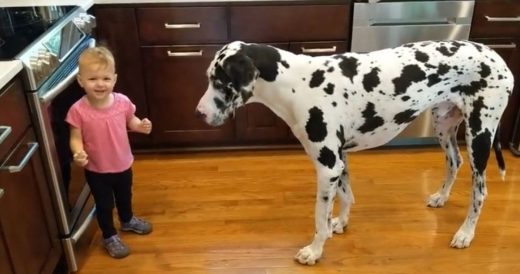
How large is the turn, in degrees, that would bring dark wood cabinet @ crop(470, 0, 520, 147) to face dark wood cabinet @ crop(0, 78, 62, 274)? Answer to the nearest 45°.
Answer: approximately 45° to its right

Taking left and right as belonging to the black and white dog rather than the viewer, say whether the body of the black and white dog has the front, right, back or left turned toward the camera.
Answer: left

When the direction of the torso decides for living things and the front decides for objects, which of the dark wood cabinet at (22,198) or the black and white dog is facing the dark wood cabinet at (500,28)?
the dark wood cabinet at (22,198)

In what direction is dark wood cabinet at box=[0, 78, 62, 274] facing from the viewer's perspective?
to the viewer's right

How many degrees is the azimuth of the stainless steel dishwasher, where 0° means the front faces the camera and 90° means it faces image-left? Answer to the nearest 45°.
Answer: approximately 0°

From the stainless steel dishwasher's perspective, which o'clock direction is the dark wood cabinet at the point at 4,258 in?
The dark wood cabinet is roughly at 1 o'clock from the stainless steel dishwasher.

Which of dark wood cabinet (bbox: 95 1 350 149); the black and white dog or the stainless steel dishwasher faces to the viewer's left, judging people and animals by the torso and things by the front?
the black and white dog

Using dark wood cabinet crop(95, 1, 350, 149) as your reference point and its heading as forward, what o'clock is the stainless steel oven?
The stainless steel oven is roughly at 1 o'clock from the dark wood cabinet.

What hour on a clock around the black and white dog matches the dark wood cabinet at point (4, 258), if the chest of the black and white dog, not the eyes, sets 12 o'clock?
The dark wood cabinet is roughly at 11 o'clock from the black and white dog.

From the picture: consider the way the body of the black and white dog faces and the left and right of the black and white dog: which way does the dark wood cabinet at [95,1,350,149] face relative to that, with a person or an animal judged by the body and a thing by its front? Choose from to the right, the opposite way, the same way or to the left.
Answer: to the left
